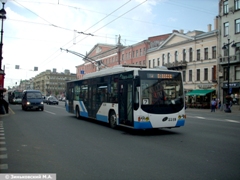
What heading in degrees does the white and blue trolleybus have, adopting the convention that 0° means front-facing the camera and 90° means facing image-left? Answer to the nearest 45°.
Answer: approximately 315°

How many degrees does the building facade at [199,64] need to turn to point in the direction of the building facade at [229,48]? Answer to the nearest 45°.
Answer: approximately 90° to its left

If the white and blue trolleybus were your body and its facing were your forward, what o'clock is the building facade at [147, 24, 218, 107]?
The building facade is roughly at 8 o'clock from the white and blue trolleybus.

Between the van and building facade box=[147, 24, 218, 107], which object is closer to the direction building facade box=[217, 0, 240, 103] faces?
the van

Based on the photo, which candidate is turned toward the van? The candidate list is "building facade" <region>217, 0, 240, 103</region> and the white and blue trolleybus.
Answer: the building facade

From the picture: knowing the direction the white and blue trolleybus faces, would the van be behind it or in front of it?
behind

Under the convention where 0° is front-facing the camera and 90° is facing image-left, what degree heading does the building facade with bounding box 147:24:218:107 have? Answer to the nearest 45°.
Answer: approximately 45°

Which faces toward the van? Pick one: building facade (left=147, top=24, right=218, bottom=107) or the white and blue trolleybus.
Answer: the building facade

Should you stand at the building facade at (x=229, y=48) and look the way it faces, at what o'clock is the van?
The van is roughly at 12 o'clock from the building facade.
